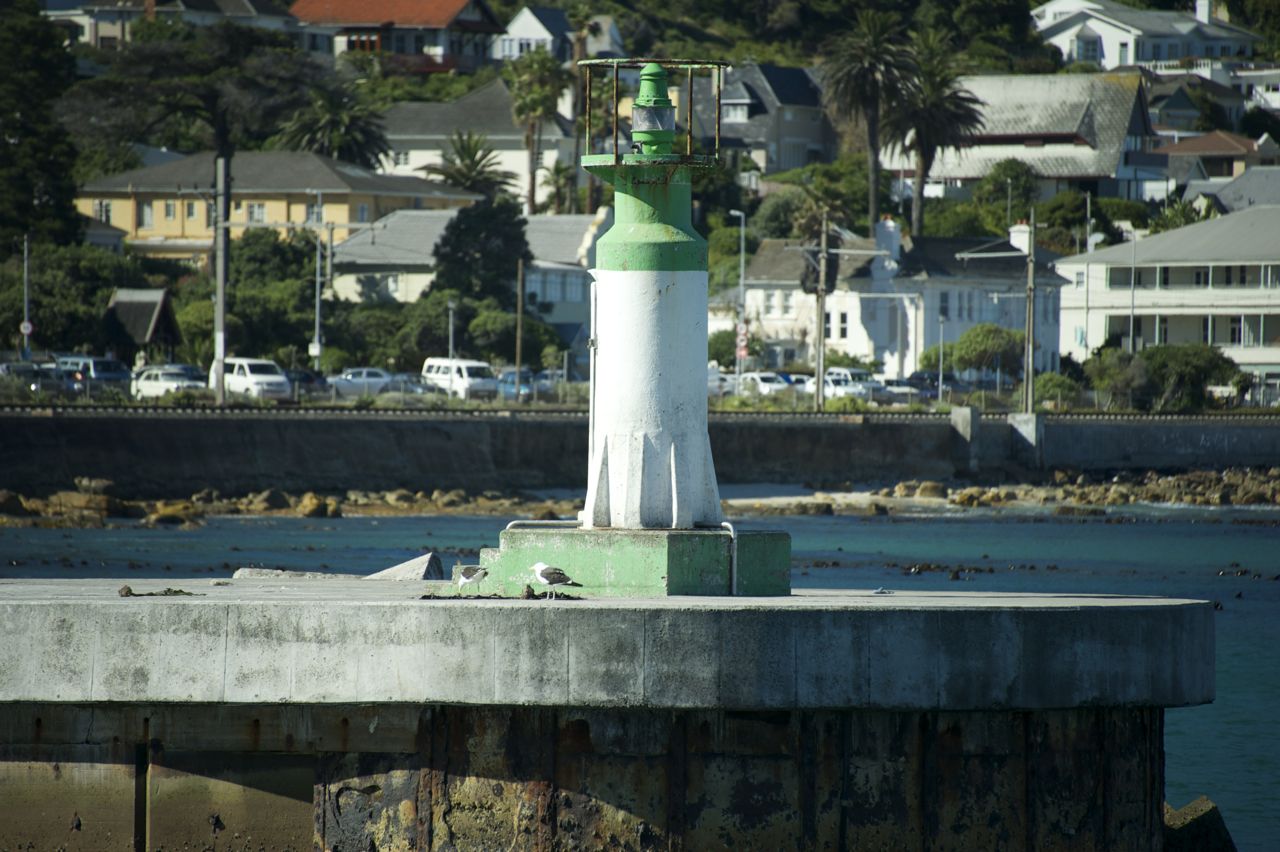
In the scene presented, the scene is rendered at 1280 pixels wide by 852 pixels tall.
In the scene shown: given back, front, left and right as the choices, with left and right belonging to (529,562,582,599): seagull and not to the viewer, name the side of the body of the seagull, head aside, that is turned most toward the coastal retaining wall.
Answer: right

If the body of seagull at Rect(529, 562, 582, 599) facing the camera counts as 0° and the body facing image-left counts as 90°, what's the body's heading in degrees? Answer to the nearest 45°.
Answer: approximately 90°

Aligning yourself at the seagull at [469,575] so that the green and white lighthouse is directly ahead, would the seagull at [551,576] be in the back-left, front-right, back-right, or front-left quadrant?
front-right

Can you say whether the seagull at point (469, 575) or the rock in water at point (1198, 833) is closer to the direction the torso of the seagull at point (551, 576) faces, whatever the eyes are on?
the seagull

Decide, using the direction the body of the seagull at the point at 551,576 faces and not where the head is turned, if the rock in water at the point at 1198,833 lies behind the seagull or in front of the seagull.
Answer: behind

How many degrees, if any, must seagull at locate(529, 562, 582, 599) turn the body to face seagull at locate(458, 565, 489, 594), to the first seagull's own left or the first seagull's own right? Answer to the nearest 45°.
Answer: approximately 45° to the first seagull's own right
